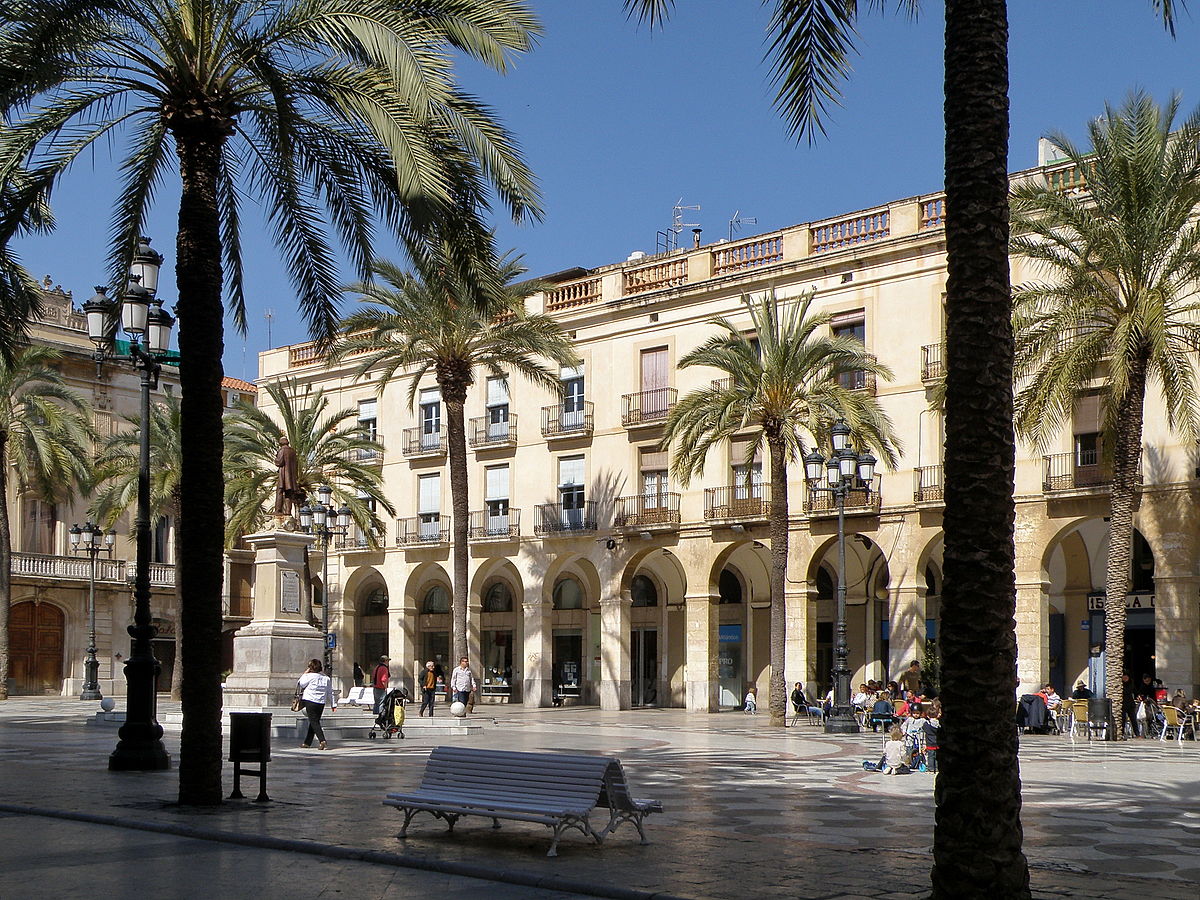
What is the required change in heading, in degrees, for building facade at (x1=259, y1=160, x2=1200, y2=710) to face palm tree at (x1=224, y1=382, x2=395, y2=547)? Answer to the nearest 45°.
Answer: approximately 45° to its right

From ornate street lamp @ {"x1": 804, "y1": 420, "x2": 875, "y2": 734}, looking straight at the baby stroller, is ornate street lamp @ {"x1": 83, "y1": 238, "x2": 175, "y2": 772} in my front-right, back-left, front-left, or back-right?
front-left

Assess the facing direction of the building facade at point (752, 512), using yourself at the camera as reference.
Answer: facing the viewer and to the left of the viewer

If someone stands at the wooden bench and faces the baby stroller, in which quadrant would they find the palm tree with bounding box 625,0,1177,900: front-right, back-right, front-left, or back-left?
back-right

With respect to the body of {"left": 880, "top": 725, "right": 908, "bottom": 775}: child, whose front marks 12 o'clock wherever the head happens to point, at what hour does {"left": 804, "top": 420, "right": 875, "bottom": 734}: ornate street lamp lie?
The ornate street lamp is roughly at 12 o'clock from the child.

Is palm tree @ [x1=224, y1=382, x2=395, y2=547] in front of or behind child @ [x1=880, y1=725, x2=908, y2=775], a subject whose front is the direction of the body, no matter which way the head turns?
in front

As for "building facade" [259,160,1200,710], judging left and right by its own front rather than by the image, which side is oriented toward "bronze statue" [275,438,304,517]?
front

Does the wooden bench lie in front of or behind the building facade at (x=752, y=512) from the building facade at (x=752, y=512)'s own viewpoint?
in front
